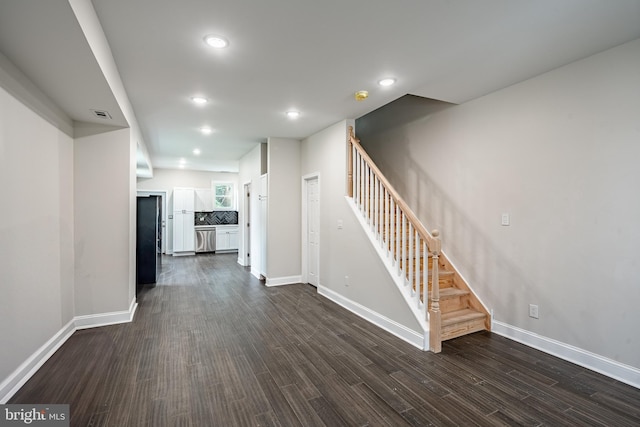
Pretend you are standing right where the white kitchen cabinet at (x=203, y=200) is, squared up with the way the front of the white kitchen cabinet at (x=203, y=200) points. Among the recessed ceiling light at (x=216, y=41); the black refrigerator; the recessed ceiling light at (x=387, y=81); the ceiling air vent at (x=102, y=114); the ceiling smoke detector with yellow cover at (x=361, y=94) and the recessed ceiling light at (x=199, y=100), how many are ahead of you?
6

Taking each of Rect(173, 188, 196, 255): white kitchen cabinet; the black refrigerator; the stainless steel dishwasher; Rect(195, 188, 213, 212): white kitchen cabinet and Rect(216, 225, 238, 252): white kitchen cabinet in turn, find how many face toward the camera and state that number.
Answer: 4

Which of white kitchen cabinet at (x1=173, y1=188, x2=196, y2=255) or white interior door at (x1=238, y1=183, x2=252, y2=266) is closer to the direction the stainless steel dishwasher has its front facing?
the white interior door

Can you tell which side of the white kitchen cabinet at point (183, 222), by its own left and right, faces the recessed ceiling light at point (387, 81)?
front

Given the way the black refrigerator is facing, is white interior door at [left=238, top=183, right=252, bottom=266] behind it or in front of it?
in front

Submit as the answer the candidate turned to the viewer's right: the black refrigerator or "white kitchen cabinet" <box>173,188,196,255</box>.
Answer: the black refrigerator

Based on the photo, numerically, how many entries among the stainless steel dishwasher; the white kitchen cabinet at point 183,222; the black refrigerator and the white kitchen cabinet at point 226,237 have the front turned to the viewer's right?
1

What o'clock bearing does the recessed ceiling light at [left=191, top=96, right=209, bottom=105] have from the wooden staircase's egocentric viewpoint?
The recessed ceiling light is roughly at 4 o'clock from the wooden staircase.

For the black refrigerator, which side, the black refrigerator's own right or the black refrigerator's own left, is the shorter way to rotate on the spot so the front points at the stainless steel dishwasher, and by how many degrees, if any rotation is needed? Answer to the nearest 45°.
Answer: approximately 45° to the black refrigerator's own left

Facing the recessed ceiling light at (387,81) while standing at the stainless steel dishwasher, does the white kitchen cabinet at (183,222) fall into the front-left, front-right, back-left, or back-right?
back-right

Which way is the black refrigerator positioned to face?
to the viewer's right

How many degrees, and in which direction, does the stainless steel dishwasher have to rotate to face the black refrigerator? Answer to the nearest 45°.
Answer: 0° — it already faces it

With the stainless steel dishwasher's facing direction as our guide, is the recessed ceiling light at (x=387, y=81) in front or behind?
in front
